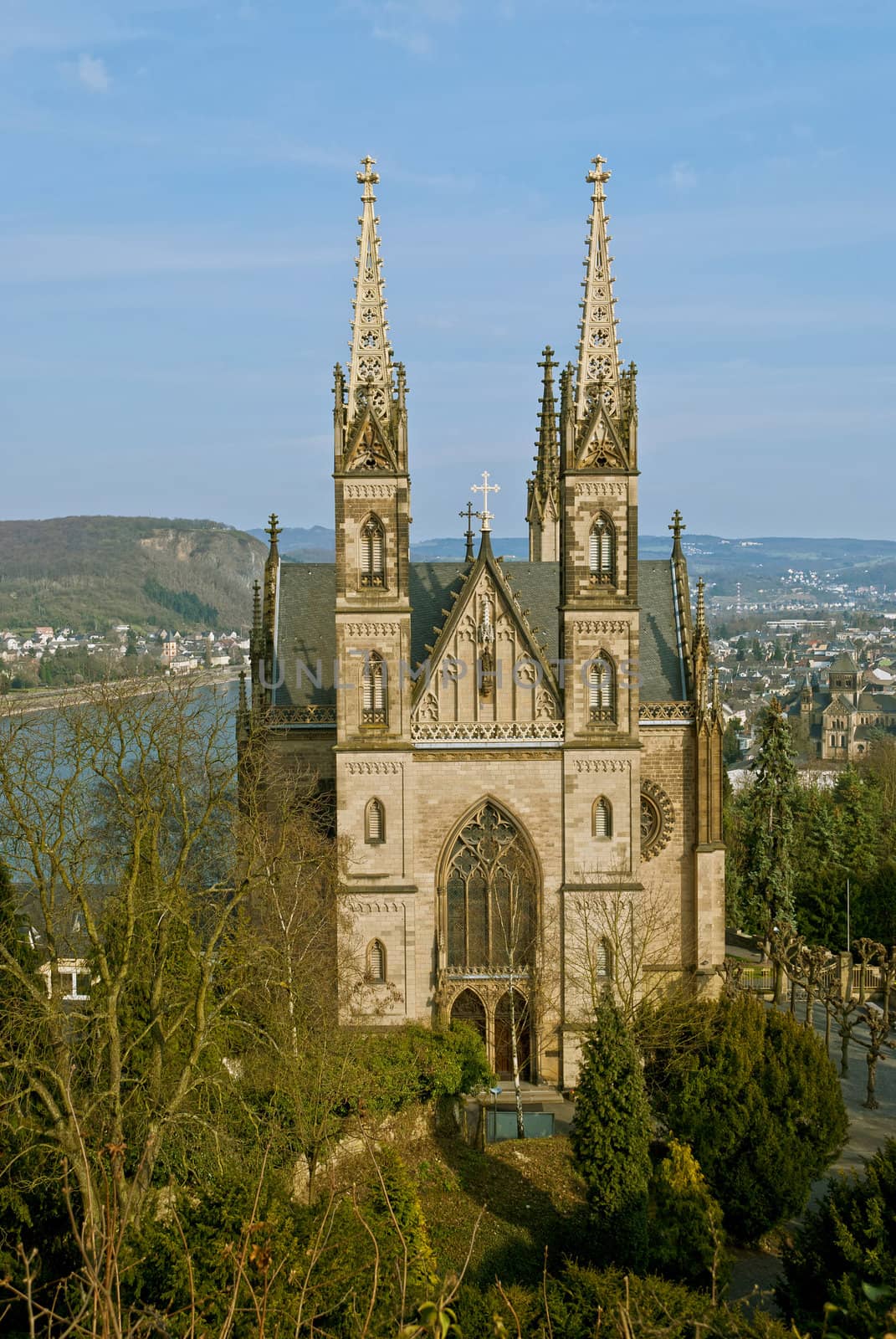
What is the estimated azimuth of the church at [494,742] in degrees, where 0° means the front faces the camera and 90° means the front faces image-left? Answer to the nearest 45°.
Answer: approximately 0°

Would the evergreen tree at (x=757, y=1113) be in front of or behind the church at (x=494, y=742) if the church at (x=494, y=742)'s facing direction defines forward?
in front

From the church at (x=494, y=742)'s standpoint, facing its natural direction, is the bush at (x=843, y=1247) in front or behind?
in front

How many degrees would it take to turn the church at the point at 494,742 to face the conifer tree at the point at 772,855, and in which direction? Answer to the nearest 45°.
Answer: approximately 135° to its left

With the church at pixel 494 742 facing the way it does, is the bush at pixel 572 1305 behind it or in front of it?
in front
